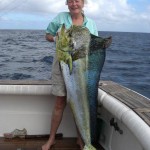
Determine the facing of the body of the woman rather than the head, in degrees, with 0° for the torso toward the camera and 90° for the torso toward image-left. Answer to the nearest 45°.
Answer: approximately 0°
